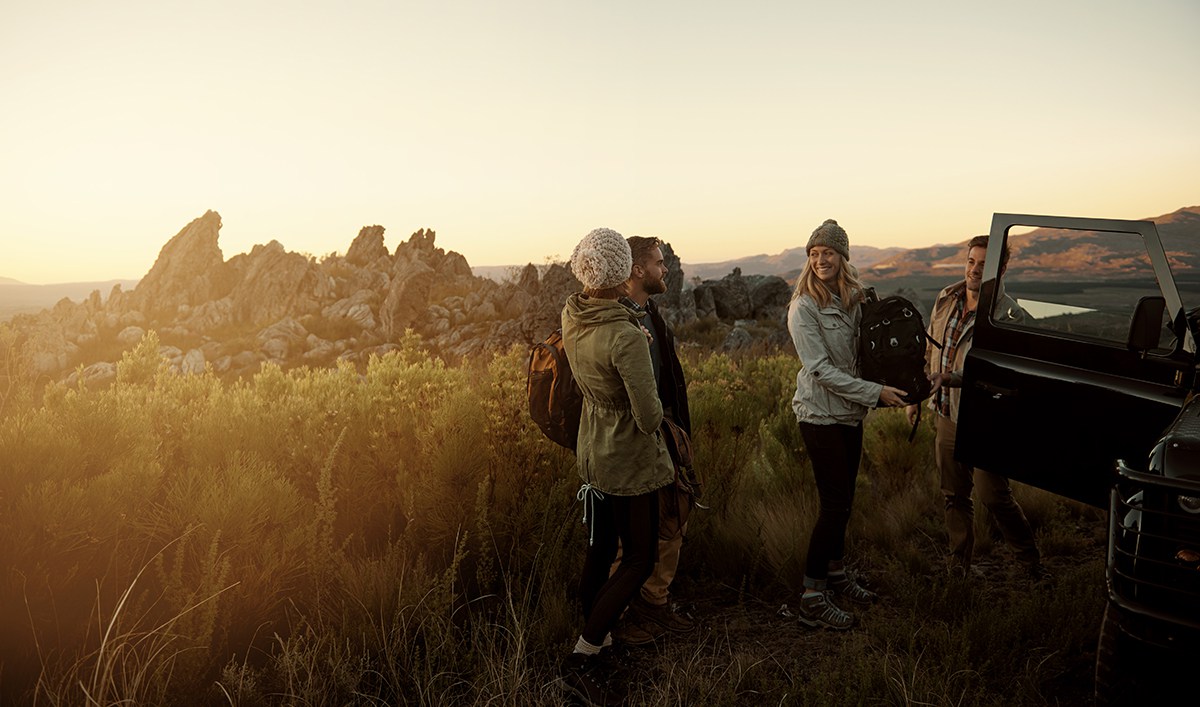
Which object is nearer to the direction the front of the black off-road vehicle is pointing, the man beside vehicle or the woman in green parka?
the woman in green parka

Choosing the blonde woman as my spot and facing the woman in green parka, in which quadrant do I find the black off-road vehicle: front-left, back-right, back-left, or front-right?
back-left

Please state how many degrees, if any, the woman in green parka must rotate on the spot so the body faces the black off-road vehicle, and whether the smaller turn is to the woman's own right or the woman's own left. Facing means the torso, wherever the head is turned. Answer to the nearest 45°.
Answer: approximately 45° to the woman's own right

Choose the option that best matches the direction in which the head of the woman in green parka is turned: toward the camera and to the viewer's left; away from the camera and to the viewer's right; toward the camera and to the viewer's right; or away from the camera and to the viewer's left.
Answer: away from the camera and to the viewer's right

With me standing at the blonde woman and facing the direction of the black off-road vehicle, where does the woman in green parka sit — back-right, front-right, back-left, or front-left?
back-right

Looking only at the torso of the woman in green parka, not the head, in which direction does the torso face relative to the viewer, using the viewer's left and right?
facing away from the viewer and to the right of the viewer

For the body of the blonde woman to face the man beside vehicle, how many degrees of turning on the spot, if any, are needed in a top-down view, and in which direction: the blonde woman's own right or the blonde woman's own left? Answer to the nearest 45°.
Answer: approximately 90° to the blonde woman's own left

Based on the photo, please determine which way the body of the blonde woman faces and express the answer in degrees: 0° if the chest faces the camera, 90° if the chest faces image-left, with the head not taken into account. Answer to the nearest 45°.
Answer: approximately 315°

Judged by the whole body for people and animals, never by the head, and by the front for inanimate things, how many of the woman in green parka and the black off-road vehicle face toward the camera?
1
